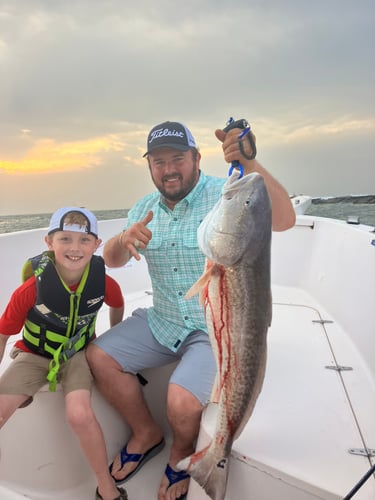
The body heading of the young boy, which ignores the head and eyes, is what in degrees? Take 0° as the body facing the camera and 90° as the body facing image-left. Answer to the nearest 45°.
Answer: approximately 0°

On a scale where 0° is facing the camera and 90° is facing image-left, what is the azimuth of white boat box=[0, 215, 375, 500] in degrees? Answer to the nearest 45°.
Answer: approximately 180°

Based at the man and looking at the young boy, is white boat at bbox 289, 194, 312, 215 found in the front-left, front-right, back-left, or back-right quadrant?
back-right

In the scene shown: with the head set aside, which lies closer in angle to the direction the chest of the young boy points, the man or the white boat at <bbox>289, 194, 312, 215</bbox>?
the man

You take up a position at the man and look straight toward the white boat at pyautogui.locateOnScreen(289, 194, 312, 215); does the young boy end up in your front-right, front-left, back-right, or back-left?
back-left

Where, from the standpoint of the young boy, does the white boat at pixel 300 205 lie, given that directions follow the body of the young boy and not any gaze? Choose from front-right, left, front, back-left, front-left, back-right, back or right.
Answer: back-left

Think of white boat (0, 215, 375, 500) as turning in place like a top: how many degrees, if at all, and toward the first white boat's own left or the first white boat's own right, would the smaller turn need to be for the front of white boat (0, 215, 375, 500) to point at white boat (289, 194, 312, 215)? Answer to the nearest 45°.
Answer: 0° — it already faces it
